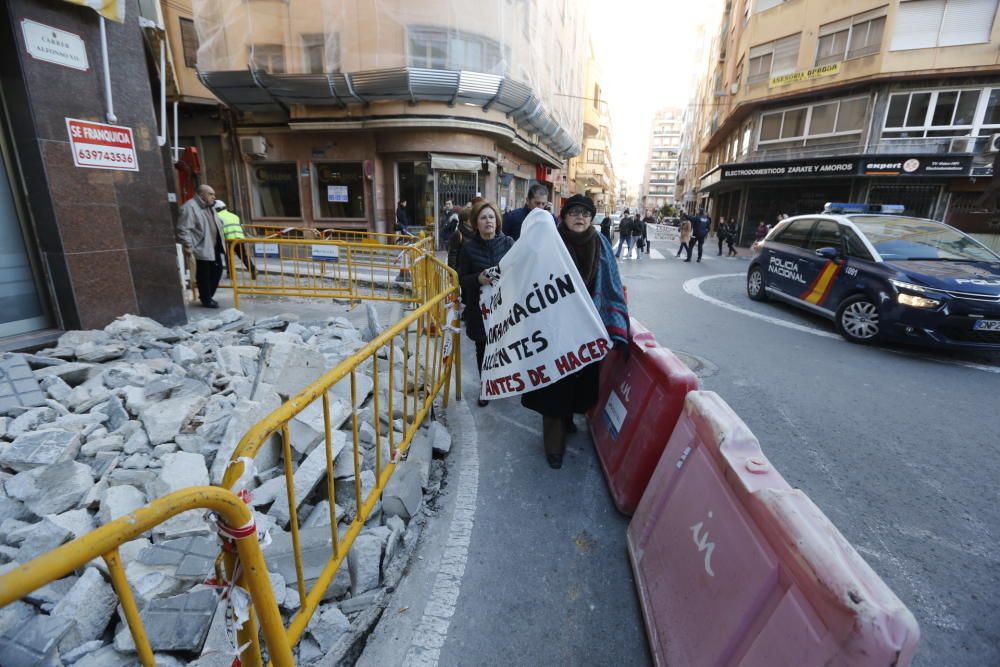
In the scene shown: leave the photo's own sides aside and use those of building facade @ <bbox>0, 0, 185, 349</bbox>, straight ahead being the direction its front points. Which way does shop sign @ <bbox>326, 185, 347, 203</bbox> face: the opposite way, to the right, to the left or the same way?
to the right

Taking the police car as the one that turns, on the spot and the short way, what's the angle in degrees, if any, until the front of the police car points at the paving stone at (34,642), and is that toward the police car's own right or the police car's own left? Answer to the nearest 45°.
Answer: approximately 45° to the police car's own right

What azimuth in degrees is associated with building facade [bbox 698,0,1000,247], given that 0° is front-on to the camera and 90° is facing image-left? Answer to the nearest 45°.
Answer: approximately 45°

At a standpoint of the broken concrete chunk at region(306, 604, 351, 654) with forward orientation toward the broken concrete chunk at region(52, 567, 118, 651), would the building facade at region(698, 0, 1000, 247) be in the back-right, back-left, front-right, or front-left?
back-right

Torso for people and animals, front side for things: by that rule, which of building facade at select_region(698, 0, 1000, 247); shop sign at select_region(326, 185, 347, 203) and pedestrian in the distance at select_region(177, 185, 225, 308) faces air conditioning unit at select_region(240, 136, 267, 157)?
the building facade

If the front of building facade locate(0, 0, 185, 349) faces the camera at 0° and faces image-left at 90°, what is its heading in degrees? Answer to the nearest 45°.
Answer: approximately 315°

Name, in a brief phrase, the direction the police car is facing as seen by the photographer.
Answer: facing the viewer and to the right of the viewer

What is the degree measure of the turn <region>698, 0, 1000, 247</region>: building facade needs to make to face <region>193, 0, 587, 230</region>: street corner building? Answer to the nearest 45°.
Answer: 0° — it already faces it

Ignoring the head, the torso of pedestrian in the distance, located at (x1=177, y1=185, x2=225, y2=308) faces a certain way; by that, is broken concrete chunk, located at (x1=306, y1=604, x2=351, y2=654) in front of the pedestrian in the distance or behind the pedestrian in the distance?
in front

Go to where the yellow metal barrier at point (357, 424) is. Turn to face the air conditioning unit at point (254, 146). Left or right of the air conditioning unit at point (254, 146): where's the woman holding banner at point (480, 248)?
right

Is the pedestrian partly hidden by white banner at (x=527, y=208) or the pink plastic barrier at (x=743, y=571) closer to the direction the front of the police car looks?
the pink plastic barrier

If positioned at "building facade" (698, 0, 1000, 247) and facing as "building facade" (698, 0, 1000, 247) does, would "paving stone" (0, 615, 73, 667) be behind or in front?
in front

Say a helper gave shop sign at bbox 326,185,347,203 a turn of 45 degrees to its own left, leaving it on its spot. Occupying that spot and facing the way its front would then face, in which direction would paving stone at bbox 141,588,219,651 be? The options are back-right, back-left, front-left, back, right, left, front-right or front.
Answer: front-right

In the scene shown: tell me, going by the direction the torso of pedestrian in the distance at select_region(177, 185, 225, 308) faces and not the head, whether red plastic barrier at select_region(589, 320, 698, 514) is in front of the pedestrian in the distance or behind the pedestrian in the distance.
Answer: in front

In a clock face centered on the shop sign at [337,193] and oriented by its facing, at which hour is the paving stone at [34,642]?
The paving stone is roughly at 12 o'clock from the shop sign.

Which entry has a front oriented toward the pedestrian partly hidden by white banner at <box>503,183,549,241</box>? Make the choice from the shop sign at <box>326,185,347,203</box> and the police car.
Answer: the shop sign

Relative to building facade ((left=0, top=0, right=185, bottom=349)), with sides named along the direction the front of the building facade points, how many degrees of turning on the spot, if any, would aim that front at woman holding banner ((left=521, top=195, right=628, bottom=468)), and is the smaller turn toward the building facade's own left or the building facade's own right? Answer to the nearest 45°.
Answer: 0° — it already faces them

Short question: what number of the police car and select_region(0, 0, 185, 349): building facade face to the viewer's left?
0
